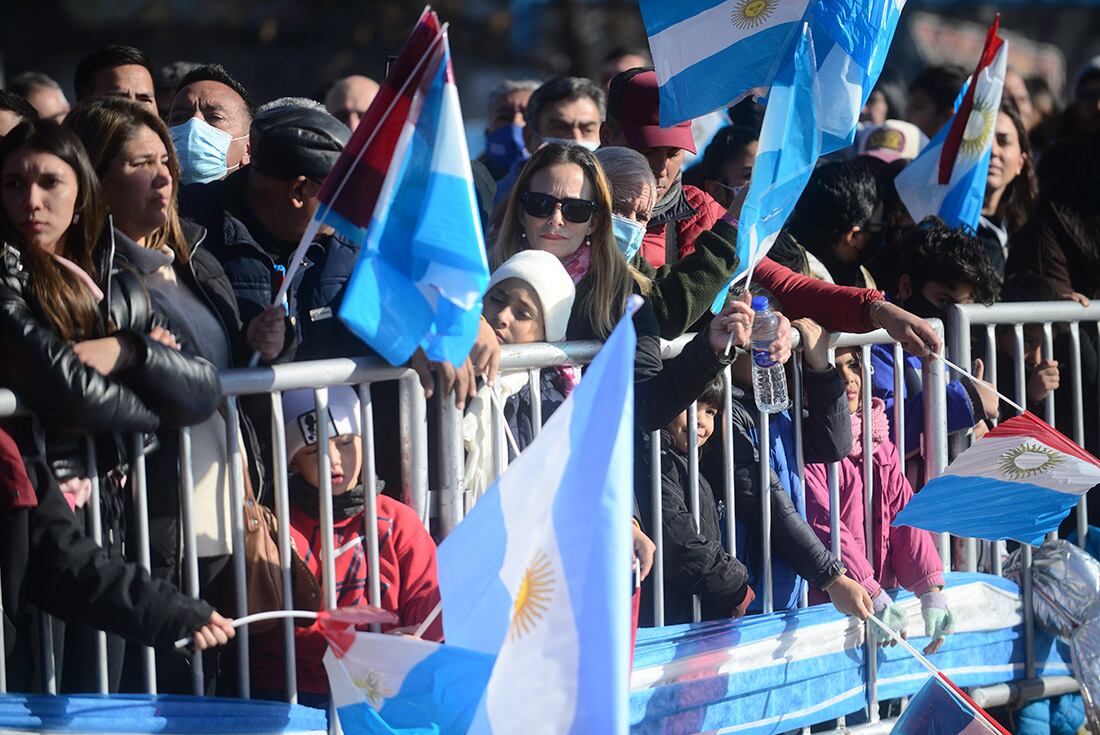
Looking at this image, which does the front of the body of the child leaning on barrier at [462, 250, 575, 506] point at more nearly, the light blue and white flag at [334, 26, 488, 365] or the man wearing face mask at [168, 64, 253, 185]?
the light blue and white flag

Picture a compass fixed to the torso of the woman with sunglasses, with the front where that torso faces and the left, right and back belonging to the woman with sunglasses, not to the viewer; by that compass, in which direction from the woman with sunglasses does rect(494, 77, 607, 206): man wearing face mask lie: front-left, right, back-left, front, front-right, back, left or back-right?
back

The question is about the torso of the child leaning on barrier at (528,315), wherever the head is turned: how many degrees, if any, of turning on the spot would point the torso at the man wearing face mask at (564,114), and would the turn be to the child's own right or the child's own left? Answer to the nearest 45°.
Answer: approximately 135° to the child's own right

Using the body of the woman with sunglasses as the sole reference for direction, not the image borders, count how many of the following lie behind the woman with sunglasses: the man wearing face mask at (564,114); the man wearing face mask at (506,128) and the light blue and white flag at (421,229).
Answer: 2

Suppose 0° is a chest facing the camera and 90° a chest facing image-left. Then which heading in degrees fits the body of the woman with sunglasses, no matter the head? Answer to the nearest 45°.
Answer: approximately 0°
